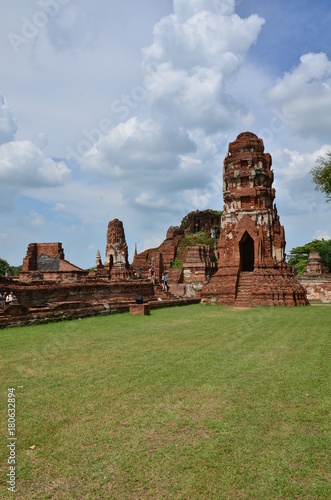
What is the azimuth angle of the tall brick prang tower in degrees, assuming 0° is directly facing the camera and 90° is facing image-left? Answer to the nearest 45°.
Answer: approximately 0°

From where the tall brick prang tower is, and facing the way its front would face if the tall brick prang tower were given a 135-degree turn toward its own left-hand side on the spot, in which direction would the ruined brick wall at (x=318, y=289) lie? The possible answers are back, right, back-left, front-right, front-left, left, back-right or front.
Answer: front

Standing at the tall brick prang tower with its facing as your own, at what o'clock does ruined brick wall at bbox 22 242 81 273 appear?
The ruined brick wall is roughly at 4 o'clock from the tall brick prang tower.

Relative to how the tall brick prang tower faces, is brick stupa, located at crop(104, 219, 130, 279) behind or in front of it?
behind
